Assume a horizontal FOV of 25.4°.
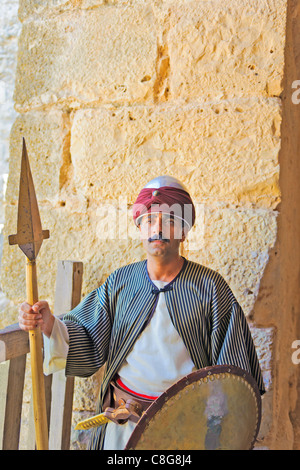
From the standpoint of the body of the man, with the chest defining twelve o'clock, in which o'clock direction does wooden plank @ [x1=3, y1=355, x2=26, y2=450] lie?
The wooden plank is roughly at 4 o'clock from the man.

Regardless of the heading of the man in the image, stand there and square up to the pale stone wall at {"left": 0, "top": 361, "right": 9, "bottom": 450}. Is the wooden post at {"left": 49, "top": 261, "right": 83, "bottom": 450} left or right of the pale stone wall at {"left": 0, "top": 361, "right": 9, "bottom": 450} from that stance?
right

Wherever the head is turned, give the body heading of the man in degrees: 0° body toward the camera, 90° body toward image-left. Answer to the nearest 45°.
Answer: approximately 0°

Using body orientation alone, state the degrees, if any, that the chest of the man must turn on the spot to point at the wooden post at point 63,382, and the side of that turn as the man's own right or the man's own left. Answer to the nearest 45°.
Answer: approximately 135° to the man's own right

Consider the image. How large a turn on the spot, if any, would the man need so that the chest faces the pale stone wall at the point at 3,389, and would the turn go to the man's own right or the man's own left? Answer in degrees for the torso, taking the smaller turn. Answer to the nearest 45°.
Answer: approximately 135° to the man's own right
